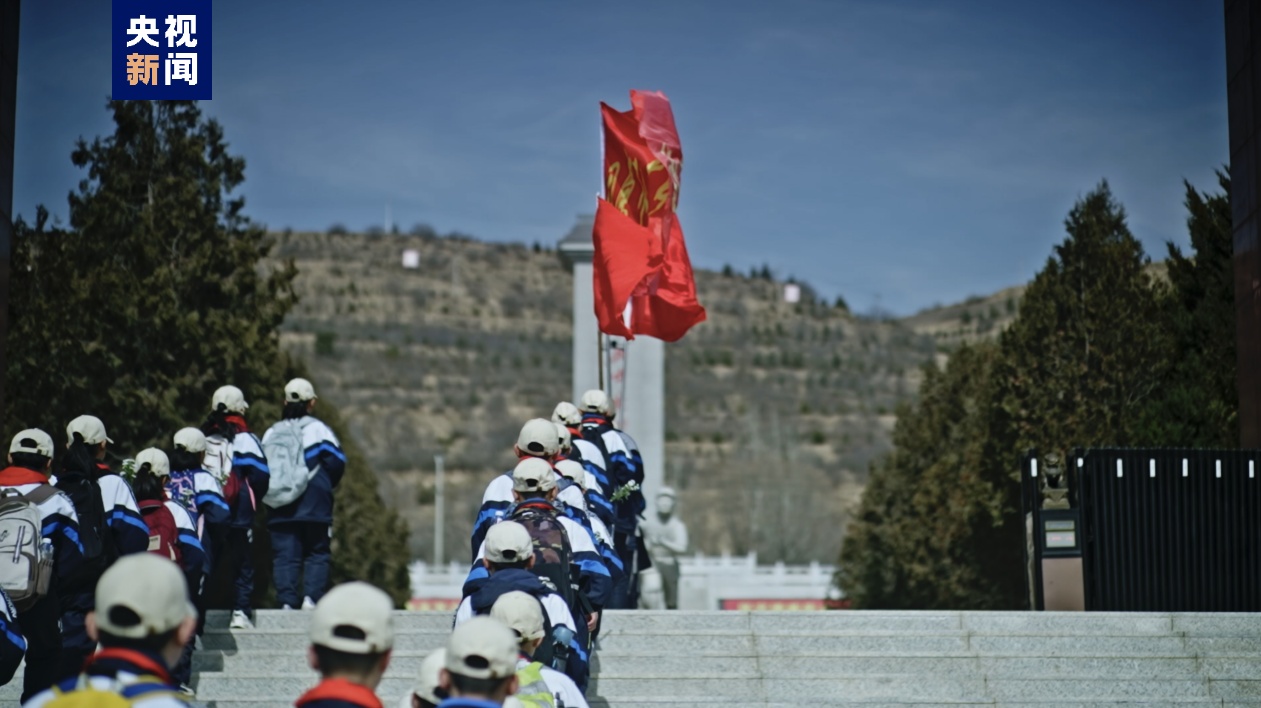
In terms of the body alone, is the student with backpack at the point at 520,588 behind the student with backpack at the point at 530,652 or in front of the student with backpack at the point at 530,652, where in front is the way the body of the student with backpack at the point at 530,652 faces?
in front

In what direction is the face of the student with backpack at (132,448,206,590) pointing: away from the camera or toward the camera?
away from the camera

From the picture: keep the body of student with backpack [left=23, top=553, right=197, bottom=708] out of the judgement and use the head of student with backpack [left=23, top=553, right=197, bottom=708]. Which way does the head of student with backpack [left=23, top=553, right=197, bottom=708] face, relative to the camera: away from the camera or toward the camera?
away from the camera

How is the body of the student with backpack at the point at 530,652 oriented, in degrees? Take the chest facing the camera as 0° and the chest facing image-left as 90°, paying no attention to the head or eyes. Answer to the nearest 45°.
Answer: approximately 180°

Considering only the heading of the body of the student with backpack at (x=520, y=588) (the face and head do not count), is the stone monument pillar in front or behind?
in front

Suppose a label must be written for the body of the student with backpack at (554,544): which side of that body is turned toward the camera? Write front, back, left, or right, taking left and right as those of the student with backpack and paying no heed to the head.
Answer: back

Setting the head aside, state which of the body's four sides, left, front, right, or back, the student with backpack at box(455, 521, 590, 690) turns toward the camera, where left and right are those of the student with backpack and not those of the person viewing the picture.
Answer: back

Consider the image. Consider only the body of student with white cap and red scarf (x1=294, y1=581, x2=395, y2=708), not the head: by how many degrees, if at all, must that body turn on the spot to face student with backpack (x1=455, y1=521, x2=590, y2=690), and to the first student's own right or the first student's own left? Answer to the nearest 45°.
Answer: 0° — they already face them

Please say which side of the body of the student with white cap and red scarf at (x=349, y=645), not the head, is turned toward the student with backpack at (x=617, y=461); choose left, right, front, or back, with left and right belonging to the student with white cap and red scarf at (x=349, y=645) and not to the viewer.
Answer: front

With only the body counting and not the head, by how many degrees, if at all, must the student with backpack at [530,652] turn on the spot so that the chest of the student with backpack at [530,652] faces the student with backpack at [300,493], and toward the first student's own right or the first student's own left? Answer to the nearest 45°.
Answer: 0° — they already face them

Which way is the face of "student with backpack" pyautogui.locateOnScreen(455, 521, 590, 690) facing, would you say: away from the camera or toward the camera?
away from the camera

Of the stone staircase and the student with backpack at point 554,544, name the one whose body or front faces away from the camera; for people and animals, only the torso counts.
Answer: the student with backpack

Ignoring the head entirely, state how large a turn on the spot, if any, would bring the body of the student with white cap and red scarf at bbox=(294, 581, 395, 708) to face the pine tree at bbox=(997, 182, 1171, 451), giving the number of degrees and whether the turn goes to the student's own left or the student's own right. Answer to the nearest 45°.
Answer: approximately 45° to the student's own right

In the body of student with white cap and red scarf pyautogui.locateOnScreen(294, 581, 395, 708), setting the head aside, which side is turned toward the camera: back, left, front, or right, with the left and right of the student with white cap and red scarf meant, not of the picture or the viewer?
back

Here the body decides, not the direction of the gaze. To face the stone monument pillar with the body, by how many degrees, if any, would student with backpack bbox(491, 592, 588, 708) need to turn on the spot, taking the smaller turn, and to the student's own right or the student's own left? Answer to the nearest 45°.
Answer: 0° — they already face it

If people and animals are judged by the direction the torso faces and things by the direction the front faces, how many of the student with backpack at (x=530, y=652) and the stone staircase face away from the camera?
1
